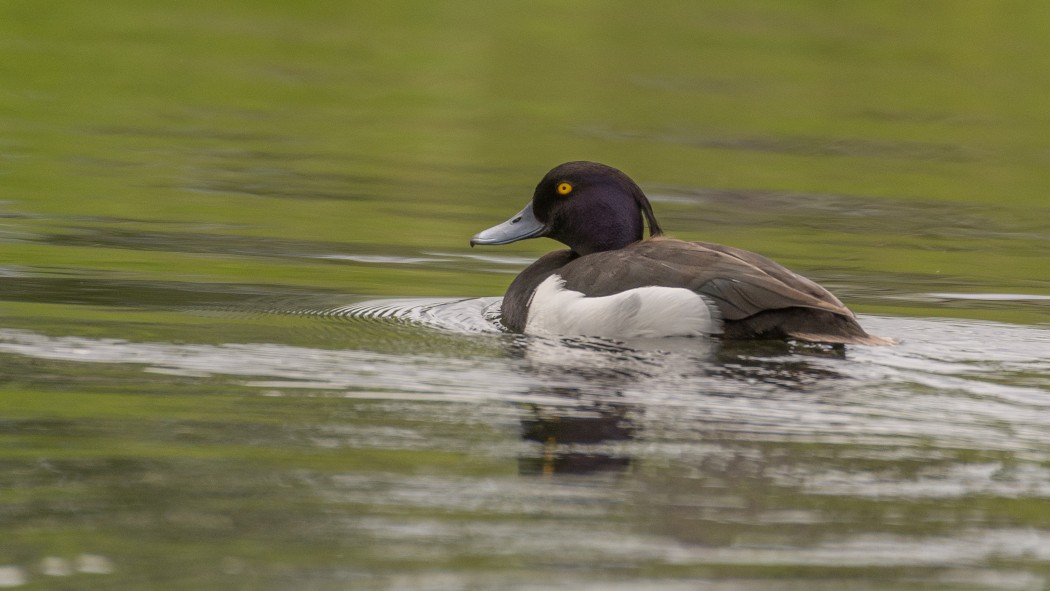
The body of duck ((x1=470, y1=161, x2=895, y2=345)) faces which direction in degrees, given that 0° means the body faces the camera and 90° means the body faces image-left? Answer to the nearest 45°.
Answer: approximately 90°
